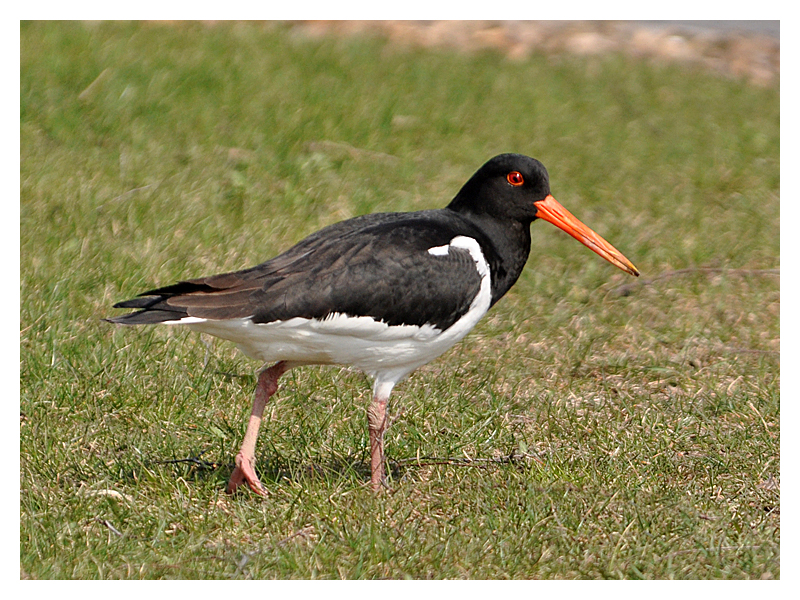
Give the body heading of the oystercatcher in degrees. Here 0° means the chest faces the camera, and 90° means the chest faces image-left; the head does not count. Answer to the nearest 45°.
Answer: approximately 270°

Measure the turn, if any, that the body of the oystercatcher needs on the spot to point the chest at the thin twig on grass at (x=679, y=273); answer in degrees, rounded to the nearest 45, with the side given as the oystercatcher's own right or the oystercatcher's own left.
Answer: approximately 45° to the oystercatcher's own left
